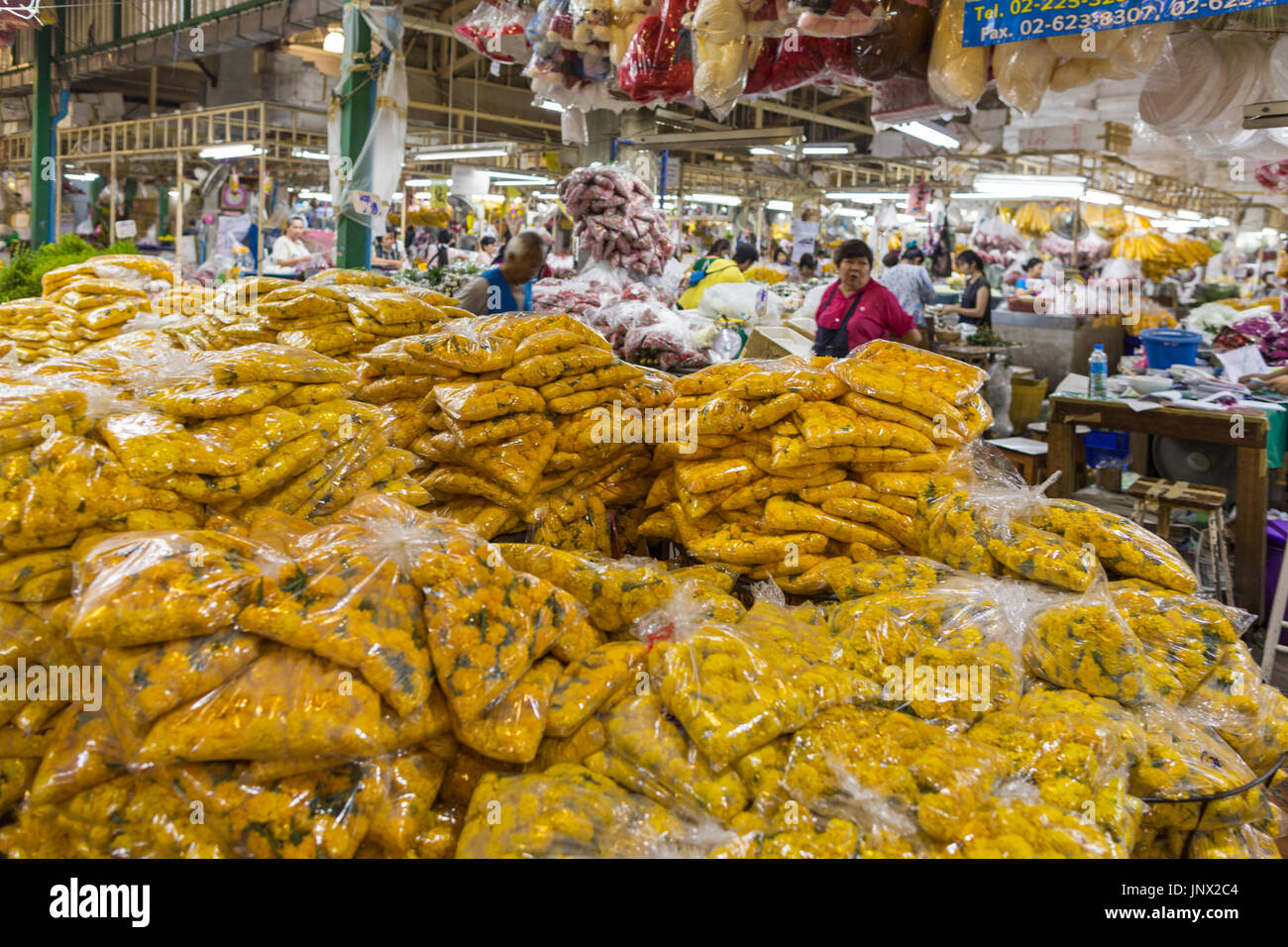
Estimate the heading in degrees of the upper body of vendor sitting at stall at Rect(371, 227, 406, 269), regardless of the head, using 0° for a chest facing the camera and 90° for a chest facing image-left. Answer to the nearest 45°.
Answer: approximately 0°

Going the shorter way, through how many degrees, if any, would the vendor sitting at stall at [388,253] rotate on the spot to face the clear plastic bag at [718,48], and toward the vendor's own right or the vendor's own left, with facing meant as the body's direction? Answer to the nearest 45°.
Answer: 0° — they already face it

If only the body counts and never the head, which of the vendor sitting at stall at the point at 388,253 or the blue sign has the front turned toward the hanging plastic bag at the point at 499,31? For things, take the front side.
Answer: the vendor sitting at stall

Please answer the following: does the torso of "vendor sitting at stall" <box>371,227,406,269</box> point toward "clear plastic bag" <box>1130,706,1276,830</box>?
yes
